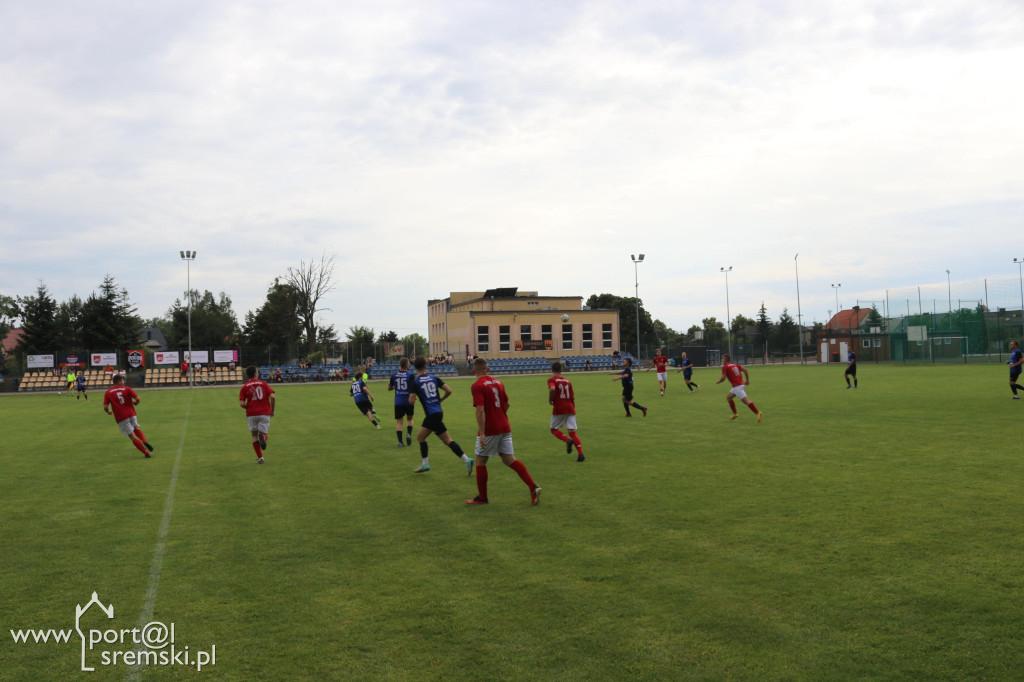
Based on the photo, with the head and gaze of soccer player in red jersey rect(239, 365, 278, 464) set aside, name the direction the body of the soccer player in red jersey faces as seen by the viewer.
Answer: away from the camera

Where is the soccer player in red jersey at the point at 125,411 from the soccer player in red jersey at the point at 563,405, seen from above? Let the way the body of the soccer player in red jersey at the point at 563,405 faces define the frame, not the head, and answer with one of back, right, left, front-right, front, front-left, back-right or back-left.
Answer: front-left

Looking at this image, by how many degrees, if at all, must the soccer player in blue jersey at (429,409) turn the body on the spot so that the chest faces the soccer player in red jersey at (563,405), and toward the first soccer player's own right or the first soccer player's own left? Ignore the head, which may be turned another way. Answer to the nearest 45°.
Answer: approximately 135° to the first soccer player's own right

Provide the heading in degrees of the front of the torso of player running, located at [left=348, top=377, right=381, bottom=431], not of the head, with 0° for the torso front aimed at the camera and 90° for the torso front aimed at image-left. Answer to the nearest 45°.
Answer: approximately 135°

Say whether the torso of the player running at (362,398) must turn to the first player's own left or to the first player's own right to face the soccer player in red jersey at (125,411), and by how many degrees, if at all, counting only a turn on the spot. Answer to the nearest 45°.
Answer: approximately 90° to the first player's own left

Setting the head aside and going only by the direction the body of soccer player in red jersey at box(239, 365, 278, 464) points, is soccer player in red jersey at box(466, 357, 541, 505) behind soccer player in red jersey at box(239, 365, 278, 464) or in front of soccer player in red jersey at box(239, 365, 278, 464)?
behind

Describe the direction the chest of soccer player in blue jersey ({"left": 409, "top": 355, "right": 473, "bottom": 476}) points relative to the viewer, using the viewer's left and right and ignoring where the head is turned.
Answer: facing away from the viewer and to the left of the viewer

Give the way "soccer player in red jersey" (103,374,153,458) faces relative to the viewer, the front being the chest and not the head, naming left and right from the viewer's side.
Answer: facing away from the viewer and to the left of the viewer

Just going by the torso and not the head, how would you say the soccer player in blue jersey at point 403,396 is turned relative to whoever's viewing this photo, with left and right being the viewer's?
facing away from the viewer

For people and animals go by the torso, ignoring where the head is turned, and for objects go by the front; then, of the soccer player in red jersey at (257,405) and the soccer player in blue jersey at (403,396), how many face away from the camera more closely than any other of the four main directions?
2
